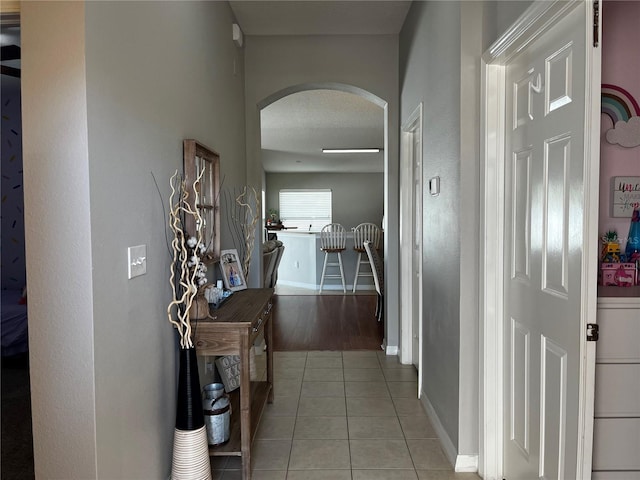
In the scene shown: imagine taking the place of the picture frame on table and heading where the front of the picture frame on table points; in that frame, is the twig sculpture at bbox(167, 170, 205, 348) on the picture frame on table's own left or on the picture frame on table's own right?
on the picture frame on table's own right

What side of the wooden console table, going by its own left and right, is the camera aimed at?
right

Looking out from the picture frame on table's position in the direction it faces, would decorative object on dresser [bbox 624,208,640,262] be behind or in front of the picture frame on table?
in front

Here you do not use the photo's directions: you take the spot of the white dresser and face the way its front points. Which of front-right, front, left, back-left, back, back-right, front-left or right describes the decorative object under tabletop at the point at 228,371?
right

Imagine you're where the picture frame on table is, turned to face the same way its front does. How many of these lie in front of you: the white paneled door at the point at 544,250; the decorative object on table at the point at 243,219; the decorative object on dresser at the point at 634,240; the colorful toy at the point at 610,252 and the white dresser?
4

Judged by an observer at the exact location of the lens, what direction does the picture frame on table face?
facing the viewer and to the right of the viewer

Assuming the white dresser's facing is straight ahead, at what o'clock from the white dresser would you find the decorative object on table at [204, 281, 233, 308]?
The decorative object on table is roughly at 3 o'clock from the white dresser.

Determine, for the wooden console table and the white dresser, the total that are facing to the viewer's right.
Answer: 1

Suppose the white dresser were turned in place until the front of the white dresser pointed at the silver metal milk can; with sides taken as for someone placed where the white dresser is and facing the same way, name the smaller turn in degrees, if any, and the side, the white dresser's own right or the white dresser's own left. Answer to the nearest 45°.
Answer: approximately 90° to the white dresser's own right

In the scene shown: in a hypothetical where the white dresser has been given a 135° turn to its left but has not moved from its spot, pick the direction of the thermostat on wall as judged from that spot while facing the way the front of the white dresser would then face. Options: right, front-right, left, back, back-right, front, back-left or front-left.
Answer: left

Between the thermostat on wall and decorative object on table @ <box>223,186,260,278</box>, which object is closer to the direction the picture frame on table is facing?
the thermostat on wall
